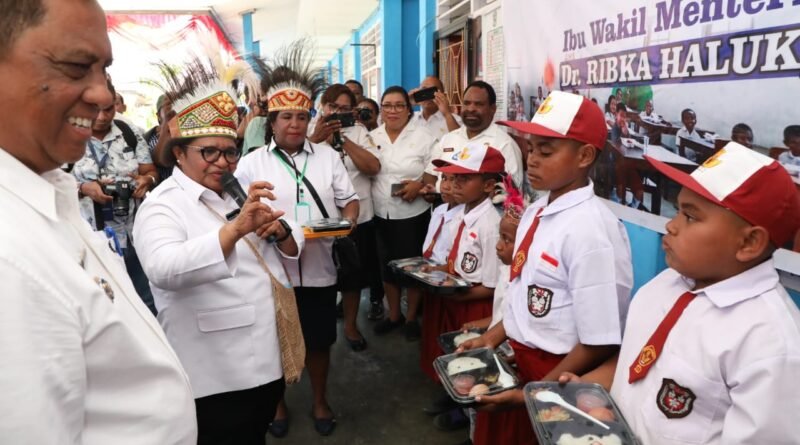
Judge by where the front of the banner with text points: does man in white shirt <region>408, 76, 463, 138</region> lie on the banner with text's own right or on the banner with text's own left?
on the banner with text's own right

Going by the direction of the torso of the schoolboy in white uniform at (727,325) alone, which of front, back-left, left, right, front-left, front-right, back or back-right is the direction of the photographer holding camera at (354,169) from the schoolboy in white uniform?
right

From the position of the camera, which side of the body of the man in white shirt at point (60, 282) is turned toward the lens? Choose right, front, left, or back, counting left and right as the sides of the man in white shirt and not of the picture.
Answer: right

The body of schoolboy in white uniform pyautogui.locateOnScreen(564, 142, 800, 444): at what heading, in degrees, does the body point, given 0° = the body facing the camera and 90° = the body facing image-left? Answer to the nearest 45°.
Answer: approximately 45°

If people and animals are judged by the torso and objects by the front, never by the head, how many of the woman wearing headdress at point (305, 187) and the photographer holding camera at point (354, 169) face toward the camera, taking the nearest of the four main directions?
2

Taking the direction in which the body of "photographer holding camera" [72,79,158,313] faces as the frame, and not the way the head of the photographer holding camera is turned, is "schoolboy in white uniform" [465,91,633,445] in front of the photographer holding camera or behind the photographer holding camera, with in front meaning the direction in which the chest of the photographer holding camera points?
in front

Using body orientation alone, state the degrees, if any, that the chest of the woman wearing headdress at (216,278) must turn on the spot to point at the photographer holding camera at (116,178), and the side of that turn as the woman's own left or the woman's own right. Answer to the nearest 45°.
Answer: approximately 135° to the woman's own left

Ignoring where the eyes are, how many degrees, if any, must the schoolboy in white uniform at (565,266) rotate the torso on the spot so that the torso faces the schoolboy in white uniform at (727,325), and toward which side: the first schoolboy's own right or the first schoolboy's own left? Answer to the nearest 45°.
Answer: approximately 90° to the first schoolboy's own left

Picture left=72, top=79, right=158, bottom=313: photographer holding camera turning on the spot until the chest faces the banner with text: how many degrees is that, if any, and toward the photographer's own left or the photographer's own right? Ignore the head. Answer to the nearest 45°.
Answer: approximately 45° to the photographer's own left

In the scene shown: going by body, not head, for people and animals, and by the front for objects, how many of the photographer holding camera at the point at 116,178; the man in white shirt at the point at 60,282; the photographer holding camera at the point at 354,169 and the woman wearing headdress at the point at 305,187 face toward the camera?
3

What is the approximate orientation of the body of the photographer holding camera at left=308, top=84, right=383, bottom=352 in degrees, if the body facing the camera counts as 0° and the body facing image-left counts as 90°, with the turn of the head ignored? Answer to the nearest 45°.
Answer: approximately 0°

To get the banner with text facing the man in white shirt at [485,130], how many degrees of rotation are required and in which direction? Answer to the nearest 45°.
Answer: approximately 90° to its right

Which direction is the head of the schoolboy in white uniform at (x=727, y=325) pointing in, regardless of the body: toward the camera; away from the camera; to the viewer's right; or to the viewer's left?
to the viewer's left

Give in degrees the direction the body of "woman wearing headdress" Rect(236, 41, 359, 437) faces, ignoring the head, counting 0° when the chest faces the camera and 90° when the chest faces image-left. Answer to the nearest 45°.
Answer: approximately 0°

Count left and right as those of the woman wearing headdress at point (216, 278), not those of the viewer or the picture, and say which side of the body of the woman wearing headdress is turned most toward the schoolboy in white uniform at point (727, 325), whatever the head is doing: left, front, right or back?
front
